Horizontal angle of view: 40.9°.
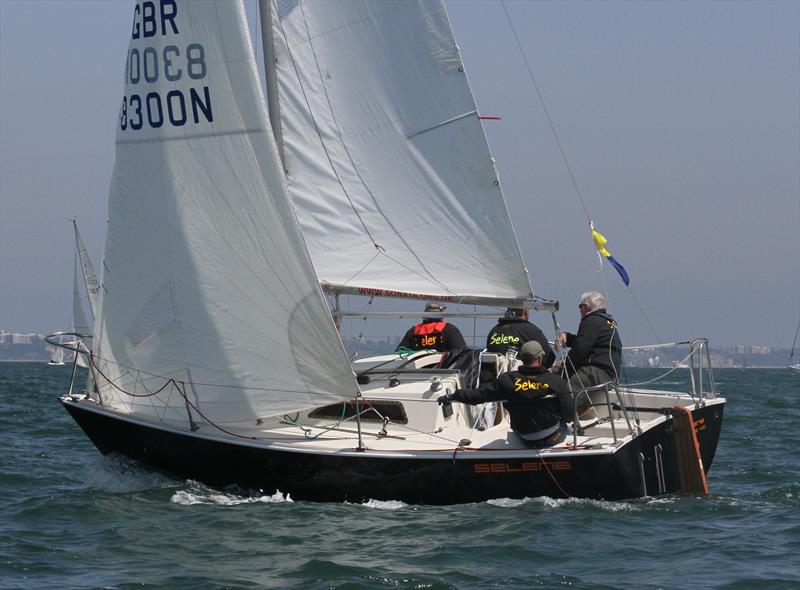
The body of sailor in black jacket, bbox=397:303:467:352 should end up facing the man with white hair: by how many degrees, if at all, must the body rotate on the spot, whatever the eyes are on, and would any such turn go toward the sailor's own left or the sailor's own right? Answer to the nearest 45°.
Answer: approximately 135° to the sailor's own right

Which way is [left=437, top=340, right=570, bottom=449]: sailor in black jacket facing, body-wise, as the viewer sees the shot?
away from the camera

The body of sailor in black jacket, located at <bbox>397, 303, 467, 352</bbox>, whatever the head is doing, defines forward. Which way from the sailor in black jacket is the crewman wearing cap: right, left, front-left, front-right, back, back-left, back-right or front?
back-right

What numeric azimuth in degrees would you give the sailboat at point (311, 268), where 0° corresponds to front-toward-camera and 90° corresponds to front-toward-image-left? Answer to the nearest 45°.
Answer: approximately 135°

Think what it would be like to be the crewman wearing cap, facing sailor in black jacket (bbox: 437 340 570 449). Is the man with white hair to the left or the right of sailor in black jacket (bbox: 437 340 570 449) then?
left

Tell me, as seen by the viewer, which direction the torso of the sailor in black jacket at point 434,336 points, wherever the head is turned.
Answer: away from the camera

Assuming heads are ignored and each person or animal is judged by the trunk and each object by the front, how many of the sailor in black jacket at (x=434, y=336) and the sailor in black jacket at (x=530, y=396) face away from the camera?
2
